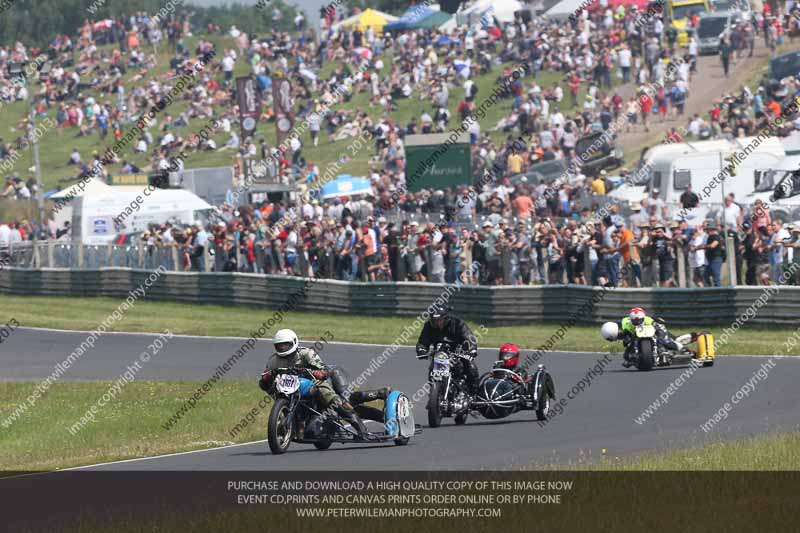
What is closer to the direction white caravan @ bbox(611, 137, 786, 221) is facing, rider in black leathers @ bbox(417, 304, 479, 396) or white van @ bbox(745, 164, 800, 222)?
the rider in black leathers

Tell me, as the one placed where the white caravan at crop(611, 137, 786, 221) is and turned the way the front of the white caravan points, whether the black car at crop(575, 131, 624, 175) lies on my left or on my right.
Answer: on my right

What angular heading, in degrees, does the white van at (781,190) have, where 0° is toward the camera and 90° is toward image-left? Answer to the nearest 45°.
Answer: approximately 45°

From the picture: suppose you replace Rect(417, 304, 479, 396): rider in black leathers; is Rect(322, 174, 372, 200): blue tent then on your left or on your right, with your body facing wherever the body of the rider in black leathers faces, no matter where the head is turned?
on your right

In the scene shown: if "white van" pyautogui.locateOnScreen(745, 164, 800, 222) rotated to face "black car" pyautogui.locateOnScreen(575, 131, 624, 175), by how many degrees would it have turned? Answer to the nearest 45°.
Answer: approximately 90° to its right

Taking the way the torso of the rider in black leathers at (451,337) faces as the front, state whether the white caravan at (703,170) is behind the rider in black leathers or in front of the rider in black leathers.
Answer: behind

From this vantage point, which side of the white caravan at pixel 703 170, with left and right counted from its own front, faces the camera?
left

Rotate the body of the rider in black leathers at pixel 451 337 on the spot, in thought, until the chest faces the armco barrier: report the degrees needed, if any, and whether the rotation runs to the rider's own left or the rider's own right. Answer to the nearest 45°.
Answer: approximately 135° to the rider's own right
